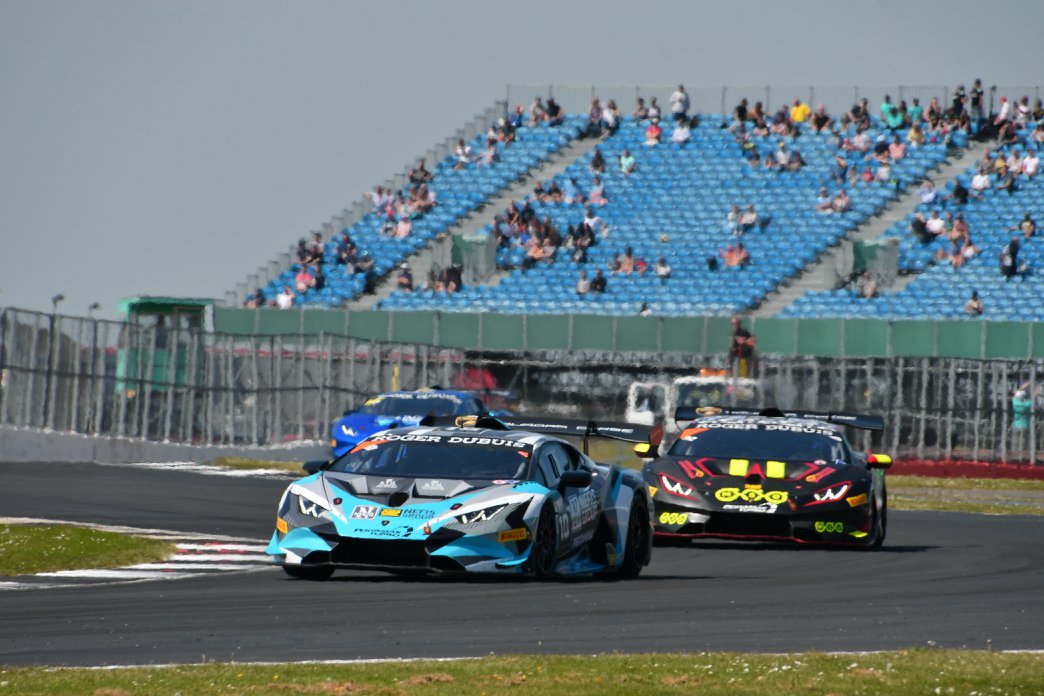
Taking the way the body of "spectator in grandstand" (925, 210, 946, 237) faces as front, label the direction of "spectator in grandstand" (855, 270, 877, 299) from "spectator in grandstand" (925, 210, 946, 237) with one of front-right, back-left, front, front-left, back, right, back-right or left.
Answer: front-right

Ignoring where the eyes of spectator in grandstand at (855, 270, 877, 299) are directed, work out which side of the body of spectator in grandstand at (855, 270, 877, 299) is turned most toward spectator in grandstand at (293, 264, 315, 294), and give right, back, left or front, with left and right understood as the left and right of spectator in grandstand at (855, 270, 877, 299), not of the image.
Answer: right

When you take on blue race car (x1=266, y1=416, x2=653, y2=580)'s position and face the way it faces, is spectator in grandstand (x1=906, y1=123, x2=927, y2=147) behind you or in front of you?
behind

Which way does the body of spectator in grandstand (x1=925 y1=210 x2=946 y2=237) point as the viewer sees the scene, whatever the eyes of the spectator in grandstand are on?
toward the camera

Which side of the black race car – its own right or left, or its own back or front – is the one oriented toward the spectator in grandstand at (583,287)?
back

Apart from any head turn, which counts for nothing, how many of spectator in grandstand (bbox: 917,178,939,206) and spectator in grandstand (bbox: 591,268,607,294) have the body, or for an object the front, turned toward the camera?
2

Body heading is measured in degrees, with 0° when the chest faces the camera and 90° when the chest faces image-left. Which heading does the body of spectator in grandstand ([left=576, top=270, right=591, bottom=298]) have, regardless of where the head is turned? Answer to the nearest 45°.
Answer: approximately 0°

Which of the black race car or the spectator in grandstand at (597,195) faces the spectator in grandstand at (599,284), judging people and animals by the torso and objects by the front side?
the spectator in grandstand at (597,195)

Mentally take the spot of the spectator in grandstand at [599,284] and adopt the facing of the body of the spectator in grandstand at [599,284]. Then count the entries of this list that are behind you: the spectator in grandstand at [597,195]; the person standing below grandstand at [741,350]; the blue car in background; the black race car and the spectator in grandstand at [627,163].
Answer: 2
